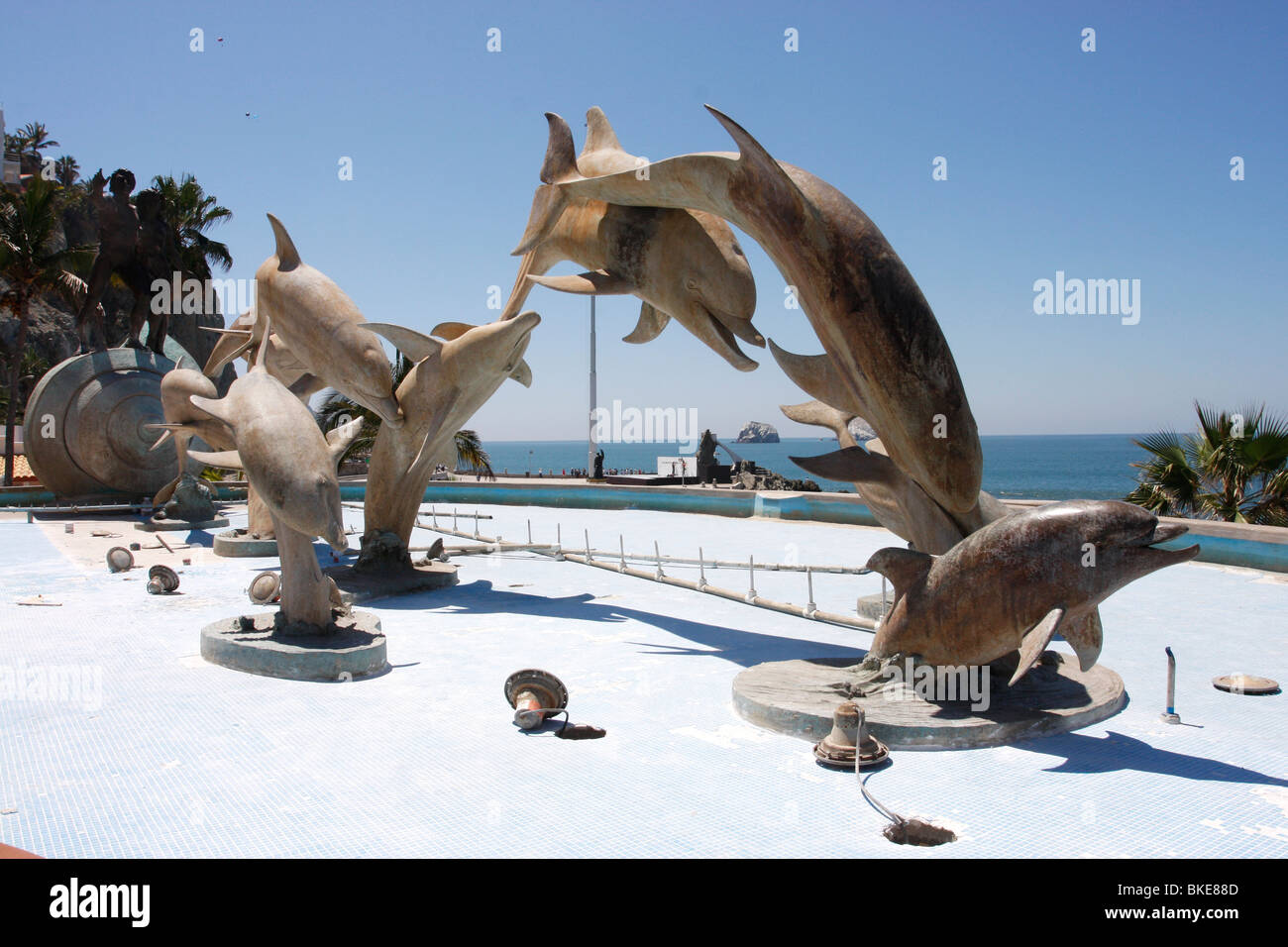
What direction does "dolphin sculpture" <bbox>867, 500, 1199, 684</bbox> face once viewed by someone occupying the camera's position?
facing to the right of the viewer

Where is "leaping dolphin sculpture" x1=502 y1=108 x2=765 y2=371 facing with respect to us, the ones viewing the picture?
facing the viewer and to the right of the viewer

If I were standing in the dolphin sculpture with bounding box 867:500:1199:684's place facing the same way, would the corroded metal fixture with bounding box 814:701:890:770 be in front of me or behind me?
behind

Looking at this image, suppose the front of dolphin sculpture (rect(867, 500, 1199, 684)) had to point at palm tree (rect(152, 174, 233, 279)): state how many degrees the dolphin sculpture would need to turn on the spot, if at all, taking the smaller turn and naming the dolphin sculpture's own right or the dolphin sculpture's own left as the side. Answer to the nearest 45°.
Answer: approximately 135° to the dolphin sculpture's own left

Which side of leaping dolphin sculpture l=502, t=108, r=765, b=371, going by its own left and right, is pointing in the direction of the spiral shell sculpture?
back

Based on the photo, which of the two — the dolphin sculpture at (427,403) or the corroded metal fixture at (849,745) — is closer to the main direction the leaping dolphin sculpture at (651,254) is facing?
the corroded metal fixture

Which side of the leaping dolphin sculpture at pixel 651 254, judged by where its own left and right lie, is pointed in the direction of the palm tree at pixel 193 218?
back

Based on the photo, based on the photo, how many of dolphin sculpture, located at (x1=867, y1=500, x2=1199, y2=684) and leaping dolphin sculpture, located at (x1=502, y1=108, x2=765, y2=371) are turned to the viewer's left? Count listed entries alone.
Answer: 0

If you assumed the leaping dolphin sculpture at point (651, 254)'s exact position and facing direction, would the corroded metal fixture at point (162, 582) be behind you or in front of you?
behind

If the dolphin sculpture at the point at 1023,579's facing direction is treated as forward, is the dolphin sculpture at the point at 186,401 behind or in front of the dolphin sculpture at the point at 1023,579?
behind

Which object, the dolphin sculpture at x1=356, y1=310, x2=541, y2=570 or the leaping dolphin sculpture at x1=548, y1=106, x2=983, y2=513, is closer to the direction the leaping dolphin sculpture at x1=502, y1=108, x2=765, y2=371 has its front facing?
the leaping dolphin sculpture
